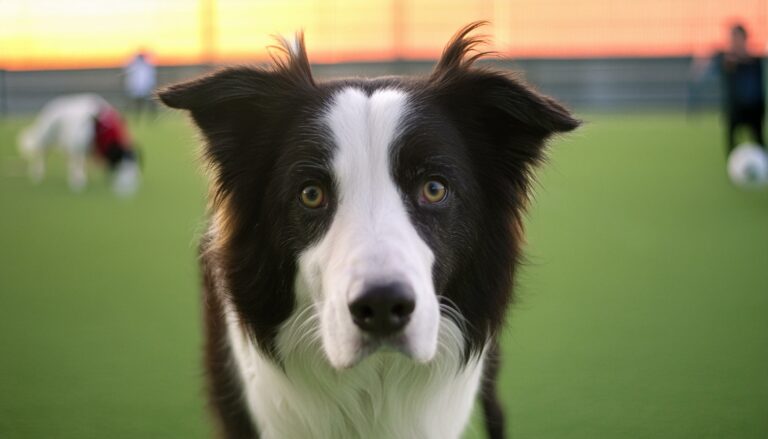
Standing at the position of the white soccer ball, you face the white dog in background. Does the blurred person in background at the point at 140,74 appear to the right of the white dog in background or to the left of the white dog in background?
right

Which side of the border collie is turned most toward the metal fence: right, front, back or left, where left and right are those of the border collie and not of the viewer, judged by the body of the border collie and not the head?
back

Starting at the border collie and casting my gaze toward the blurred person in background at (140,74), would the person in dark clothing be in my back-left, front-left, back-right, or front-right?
front-right

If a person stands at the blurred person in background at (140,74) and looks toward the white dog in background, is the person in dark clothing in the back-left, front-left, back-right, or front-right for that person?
front-left

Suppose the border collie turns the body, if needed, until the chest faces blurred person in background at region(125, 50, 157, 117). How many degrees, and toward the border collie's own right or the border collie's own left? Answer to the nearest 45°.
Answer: approximately 180°

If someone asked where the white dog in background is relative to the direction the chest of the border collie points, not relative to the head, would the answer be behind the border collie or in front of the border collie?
behind

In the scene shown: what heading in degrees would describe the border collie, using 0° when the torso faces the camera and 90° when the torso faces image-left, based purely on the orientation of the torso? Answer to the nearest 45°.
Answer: approximately 0°
